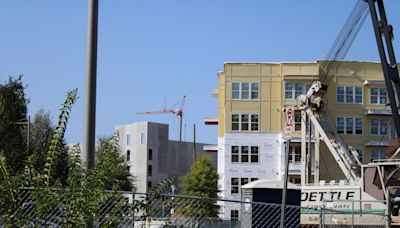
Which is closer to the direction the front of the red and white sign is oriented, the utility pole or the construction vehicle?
the utility pole

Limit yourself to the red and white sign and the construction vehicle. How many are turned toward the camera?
1

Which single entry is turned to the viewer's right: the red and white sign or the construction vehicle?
the construction vehicle

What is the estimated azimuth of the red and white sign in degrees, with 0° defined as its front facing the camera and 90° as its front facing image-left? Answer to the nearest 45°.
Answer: approximately 0°

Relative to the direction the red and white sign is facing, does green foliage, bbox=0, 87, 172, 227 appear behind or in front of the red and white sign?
in front

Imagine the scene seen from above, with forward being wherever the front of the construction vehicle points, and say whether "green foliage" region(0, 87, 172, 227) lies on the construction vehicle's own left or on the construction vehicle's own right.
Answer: on the construction vehicle's own right

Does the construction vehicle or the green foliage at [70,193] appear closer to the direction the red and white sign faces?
the green foliage

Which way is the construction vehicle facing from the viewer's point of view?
to the viewer's right

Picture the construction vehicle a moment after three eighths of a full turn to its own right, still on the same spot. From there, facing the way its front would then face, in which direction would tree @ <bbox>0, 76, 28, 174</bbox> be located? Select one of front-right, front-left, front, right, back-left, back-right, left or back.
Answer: front-right

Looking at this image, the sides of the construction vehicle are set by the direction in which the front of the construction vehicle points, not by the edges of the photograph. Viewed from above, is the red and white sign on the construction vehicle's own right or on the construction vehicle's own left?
on the construction vehicle's own right

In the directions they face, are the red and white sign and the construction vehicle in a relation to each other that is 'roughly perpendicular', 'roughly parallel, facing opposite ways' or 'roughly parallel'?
roughly perpendicular
